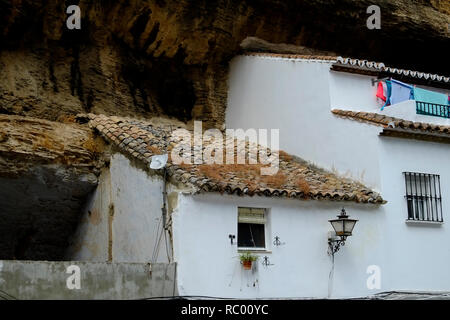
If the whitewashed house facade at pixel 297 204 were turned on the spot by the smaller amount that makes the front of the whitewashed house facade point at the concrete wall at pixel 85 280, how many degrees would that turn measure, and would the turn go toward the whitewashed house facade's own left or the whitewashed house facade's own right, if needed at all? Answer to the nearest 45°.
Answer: approximately 45° to the whitewashed house facade's own right

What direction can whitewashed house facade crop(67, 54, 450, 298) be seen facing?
toward the camera

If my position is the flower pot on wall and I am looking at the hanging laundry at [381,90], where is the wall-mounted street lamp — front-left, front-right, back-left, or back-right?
front-right
